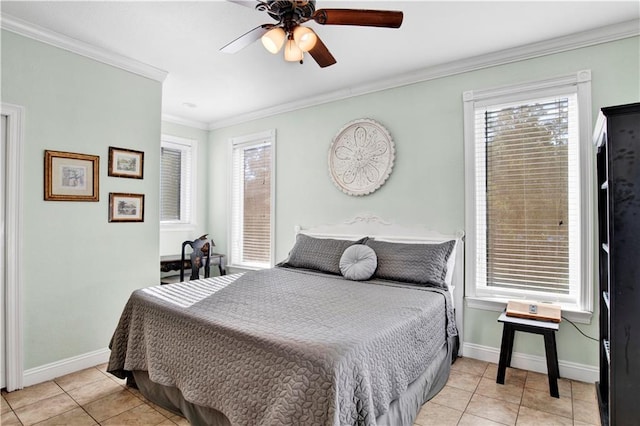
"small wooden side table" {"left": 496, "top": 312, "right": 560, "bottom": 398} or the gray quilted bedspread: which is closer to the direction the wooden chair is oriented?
the gray quilted bedspread

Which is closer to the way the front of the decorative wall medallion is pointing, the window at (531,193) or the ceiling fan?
the ceiling fan

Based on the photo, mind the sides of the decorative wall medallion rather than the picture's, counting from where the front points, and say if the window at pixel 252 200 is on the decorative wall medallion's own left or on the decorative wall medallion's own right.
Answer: on the decorative wall medallion's own right

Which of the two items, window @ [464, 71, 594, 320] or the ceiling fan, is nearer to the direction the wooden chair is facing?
the ceiling fan
